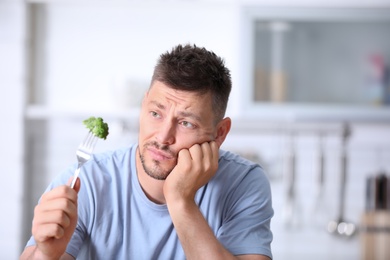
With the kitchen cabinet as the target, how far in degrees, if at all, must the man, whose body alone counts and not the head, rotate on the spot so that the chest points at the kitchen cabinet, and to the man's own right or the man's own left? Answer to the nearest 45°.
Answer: approximately 135° to the man's own left

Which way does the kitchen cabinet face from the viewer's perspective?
toward the camera

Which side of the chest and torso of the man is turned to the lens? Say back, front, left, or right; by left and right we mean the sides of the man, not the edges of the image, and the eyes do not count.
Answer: front

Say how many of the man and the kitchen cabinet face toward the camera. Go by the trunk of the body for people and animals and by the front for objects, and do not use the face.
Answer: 2

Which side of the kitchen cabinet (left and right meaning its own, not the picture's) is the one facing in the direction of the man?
front

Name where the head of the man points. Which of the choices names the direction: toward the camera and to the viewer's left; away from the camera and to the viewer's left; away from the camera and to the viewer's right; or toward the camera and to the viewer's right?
toward the camera and to the viewer's left
